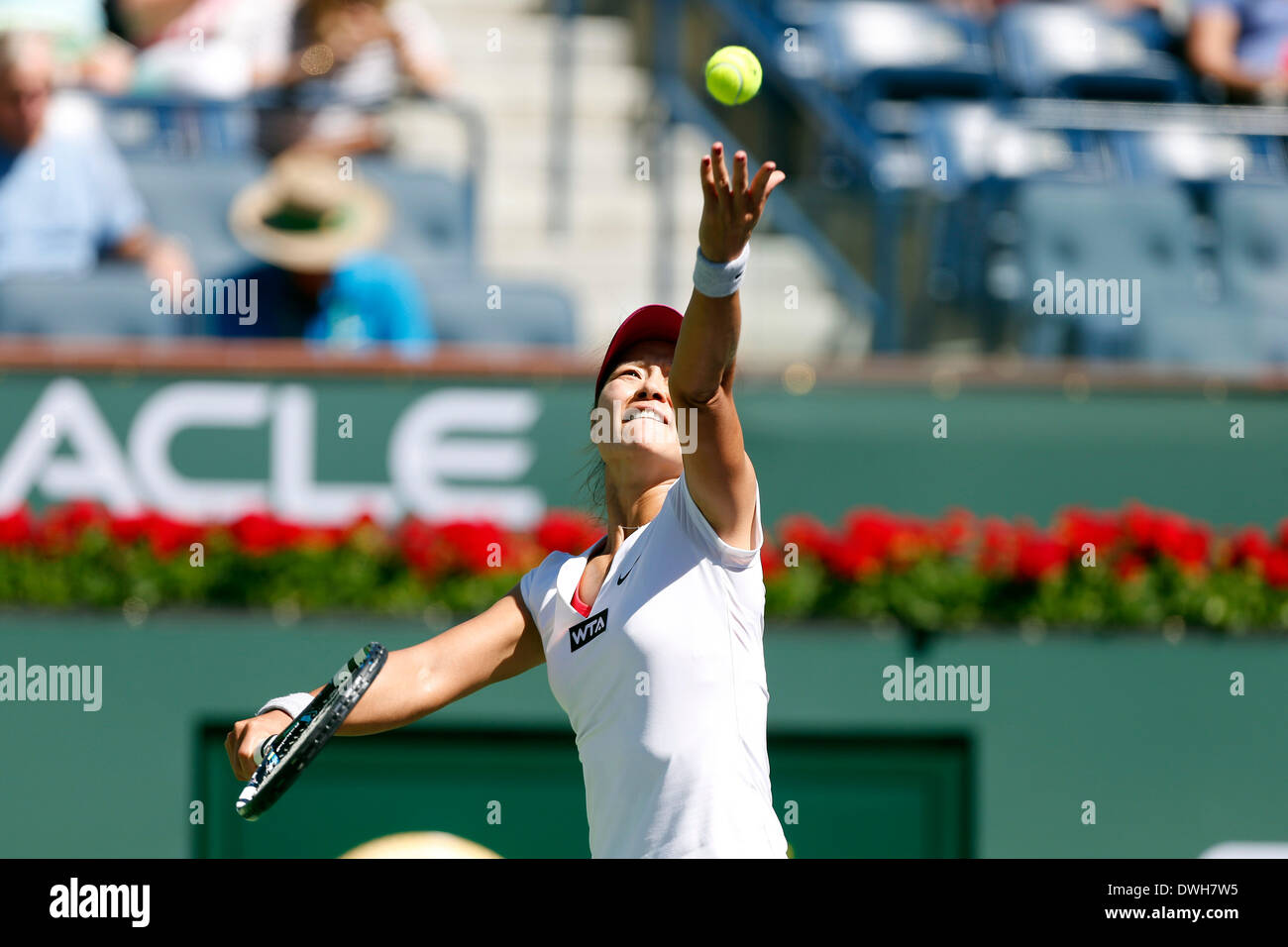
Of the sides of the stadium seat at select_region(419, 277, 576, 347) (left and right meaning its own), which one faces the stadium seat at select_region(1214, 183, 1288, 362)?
left

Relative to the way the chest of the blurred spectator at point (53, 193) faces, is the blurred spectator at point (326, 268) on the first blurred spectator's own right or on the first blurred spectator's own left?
on the first blurred spectator's own left

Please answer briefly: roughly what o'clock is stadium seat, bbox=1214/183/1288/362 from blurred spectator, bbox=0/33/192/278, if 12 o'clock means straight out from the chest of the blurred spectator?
The stadium seat is roughly at 8 o'clock from the blurred spectator.

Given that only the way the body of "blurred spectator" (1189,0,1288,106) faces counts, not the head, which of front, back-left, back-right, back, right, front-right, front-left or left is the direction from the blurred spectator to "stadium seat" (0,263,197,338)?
front-right

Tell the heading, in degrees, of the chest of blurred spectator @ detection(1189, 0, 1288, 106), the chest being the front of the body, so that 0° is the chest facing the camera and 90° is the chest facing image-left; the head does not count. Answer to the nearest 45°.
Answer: approximately 0°

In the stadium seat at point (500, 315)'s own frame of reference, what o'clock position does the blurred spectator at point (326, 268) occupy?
The blurred spectator is roughly at 3 o'clock from the stadium seat.

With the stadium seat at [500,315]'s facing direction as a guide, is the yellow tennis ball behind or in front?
in front

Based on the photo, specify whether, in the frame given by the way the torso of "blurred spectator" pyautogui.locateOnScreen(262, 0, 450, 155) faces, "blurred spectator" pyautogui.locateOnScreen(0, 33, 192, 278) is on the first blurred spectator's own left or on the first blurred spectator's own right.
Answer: on the first blurred spectator's own right

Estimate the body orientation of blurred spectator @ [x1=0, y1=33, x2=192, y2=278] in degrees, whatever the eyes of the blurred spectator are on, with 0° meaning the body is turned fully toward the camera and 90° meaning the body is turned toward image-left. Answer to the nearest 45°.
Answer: approximately 45°

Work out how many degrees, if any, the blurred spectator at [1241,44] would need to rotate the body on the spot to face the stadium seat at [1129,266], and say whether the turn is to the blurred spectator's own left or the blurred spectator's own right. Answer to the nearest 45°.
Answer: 0° — they already face it

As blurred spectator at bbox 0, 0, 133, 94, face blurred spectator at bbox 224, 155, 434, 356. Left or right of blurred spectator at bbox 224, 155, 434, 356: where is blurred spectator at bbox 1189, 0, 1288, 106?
left
